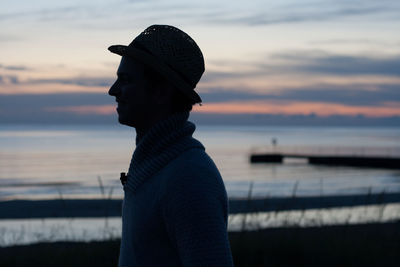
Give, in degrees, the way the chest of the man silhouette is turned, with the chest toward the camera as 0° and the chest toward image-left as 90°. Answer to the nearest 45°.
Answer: approximately 90°
